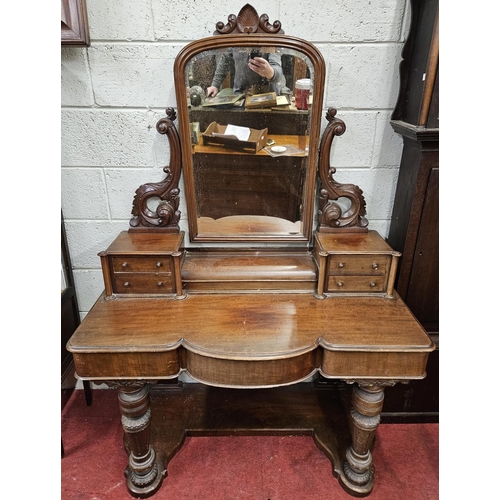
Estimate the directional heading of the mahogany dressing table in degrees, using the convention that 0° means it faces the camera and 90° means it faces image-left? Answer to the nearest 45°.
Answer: approximately 0°

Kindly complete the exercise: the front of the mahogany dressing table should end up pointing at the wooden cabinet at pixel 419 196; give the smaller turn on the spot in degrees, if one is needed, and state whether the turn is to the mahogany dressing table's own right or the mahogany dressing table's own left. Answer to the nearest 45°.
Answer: approximately 90° to the mahogany dressing table's own left
